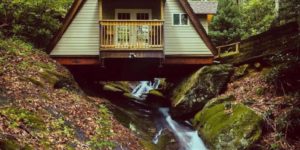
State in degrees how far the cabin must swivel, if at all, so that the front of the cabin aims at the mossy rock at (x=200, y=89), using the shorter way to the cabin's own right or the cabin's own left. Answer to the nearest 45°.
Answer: approximately 45° to the cabin's own left

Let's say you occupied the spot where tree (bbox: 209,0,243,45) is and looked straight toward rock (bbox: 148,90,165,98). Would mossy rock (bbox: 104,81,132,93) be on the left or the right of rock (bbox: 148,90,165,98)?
right

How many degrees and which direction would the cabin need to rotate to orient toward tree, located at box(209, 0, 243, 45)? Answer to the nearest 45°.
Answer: approximately 135° to its left

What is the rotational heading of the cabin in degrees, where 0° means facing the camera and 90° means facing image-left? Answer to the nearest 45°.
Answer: approximately 0°

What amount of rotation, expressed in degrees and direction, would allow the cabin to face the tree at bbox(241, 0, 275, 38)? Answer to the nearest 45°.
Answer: approximately 135° to its left
